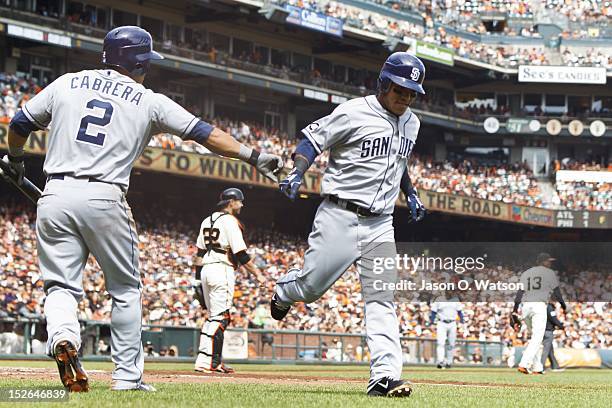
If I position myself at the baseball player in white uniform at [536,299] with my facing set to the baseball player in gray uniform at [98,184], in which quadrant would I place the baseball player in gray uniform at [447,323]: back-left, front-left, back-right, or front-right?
back-right

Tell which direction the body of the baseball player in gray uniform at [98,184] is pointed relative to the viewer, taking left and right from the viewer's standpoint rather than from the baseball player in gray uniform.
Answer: facing away from the viewer and to the right of the viewer

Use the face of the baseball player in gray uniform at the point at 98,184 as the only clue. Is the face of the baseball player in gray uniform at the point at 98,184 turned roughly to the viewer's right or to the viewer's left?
to the viewer's right

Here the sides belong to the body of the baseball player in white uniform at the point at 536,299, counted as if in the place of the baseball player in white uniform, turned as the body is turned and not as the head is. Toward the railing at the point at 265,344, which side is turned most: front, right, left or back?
left

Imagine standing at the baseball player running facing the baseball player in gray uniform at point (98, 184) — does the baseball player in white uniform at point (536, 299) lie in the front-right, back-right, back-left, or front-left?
back-right

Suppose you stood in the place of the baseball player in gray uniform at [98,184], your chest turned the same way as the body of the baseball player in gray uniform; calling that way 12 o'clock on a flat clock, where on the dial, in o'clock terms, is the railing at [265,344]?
The railing is roughly at 11 o'clock from the baseball player in gray uniform.

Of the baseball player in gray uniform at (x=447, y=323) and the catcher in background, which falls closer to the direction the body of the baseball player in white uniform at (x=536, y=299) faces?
the baseball player in gray uniform
